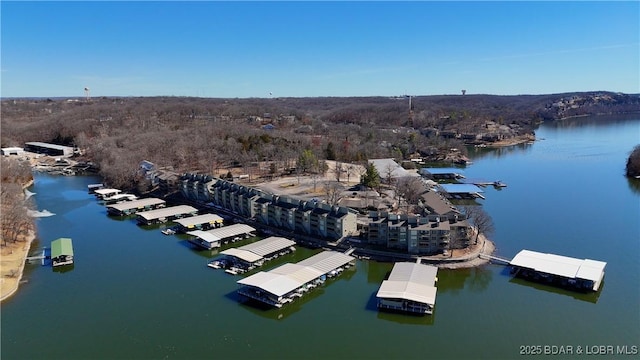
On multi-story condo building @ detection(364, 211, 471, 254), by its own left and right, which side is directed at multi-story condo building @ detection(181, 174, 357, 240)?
right

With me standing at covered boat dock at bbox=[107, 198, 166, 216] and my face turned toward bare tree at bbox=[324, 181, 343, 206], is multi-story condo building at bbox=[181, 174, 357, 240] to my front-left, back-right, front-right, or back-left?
front-right

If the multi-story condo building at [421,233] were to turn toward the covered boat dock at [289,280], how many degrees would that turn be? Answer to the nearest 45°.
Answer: approximately 45° to its right

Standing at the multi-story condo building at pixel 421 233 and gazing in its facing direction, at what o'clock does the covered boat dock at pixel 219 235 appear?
The covered boat dock is roughly at 3 o'clock from the multi-story condo building.

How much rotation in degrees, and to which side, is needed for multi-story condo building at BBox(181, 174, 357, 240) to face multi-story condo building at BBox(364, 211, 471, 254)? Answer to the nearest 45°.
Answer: approximately 90° to its left

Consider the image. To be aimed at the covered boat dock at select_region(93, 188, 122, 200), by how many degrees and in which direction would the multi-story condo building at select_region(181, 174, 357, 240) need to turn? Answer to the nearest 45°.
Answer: approximately 90° to its right

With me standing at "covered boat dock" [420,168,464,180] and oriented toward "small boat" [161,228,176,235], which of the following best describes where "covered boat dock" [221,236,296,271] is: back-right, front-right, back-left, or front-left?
front-left

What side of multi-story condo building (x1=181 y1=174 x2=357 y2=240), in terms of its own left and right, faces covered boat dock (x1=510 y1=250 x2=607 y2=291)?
left

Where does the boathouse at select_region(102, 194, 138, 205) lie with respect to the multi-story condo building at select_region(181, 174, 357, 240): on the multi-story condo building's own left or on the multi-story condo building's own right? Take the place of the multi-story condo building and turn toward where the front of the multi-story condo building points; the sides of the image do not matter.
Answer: on the multi-story condo building's own right

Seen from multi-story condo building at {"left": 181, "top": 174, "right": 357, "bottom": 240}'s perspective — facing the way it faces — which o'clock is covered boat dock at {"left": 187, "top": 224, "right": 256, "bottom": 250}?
The covered boat dock is roughly at 1 o'clock from the multi-story condo building.

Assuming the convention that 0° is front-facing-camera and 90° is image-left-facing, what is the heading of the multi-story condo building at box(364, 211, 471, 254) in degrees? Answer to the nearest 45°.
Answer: approximately 0°

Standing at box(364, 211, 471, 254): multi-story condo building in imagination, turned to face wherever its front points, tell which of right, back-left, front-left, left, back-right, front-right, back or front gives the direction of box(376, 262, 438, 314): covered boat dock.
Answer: front

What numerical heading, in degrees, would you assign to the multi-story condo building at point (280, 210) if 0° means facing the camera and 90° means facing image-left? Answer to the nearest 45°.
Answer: approximately 45°

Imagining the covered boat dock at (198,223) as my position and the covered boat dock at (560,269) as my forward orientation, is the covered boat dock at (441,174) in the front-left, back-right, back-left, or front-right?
front-left

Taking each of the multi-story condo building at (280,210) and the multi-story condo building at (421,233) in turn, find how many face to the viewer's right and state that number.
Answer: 0
